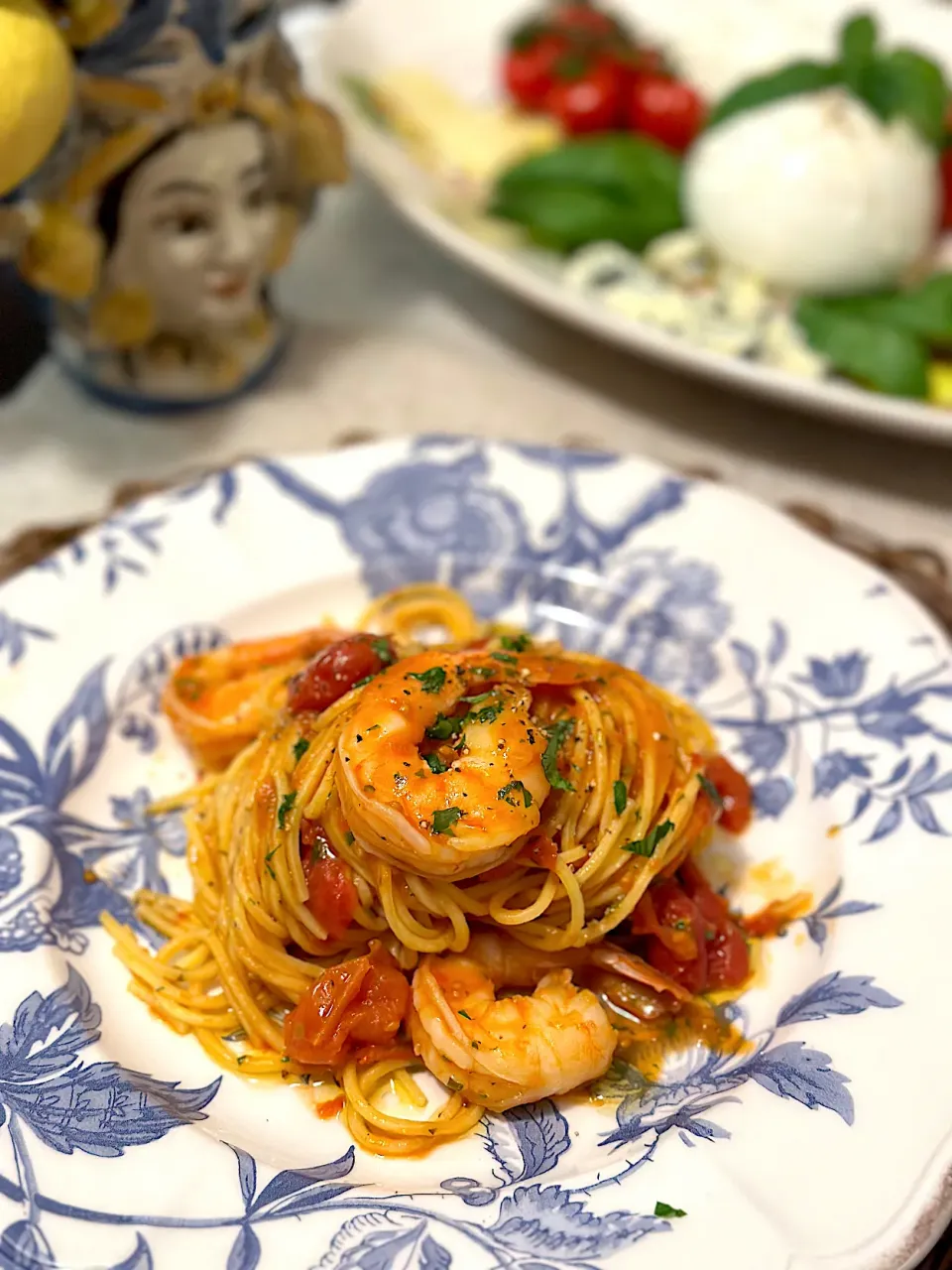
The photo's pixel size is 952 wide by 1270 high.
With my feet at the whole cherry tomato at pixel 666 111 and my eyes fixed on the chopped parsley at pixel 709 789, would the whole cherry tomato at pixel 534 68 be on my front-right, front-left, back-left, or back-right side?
back-right

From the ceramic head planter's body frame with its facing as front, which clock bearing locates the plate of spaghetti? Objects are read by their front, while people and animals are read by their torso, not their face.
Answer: The plate of spaghetti is roughly at 1 o'clock from the ceramic head planter.

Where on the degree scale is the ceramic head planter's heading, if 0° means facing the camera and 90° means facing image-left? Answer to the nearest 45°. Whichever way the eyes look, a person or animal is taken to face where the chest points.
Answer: approximately 315°

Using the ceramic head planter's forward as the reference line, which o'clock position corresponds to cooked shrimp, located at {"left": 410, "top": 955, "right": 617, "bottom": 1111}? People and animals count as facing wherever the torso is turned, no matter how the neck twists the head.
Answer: The cooked shrimp is roughly at 1 o'clock from the ceramic head planter.

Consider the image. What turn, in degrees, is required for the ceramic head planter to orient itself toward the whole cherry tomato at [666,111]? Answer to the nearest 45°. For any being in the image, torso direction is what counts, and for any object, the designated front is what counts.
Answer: approximately 90° to its left

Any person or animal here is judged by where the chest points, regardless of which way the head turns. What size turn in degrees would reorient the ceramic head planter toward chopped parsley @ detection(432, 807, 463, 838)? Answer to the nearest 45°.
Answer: approximately 45° to its right

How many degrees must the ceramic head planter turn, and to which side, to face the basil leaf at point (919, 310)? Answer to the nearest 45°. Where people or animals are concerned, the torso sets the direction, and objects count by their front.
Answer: approximately 45° to its left

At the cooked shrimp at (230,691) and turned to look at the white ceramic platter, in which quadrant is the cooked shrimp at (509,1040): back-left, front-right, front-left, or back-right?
back-right
